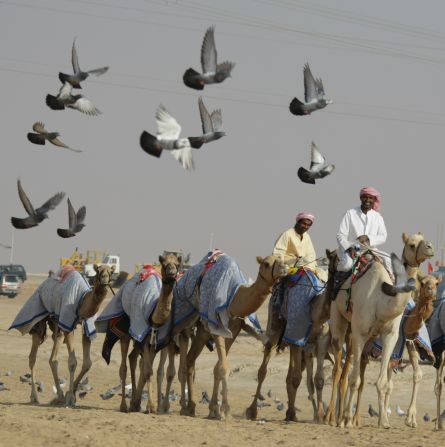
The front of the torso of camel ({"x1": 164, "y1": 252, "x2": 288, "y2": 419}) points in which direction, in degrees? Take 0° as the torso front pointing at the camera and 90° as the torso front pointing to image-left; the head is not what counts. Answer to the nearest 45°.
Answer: approximately 315°

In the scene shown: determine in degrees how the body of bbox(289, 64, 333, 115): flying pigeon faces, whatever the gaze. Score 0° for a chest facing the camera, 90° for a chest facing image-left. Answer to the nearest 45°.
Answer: approximately 270°
